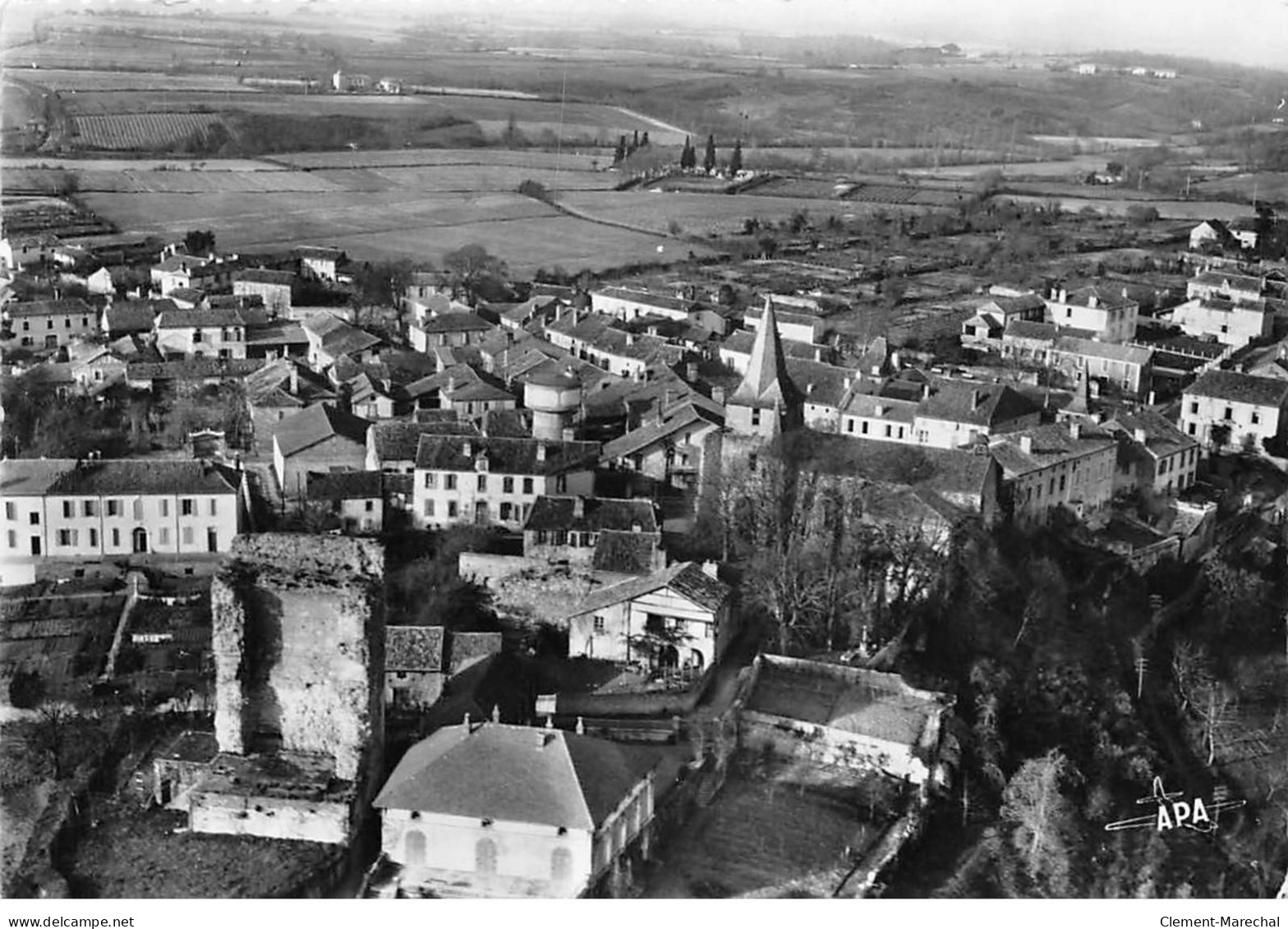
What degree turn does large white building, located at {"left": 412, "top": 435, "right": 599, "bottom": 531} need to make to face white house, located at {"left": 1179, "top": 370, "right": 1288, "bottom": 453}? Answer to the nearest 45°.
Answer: approximately 135° to its left

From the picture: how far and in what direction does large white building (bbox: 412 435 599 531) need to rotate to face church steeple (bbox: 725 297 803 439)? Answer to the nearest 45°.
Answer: approximately 90° to its left

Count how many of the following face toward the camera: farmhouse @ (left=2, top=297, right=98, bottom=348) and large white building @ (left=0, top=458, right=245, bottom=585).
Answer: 2

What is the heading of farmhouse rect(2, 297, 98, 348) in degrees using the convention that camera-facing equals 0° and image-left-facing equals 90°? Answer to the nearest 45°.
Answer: approximately 0°

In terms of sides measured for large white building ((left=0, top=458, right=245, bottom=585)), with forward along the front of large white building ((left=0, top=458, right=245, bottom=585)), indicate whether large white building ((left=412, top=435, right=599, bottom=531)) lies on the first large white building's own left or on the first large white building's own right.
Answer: on the first large white building's own left

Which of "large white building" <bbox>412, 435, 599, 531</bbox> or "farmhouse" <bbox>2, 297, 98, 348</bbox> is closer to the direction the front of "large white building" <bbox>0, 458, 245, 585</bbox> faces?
the large white building

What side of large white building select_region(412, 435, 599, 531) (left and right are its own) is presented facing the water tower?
back

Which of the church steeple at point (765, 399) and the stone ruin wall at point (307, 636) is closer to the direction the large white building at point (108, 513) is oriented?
the stone ruin wall

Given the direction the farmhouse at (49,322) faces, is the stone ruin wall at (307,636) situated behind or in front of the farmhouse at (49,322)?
in front

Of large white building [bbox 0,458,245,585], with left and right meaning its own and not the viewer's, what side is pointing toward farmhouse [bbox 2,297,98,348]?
back
